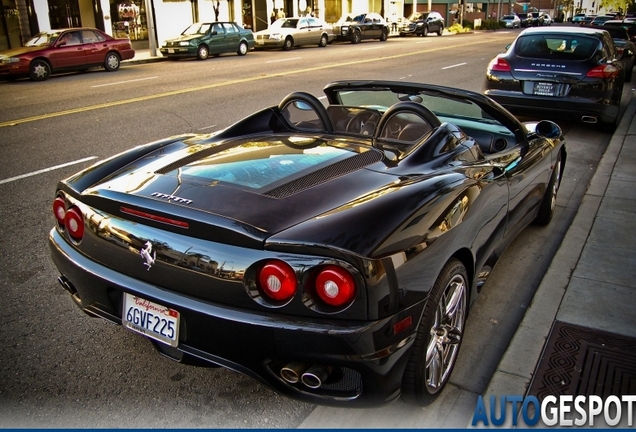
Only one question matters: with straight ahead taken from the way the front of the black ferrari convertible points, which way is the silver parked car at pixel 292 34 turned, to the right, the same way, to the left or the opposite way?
the opposite way

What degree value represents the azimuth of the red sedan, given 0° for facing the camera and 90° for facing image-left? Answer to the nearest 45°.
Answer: approximately 45°

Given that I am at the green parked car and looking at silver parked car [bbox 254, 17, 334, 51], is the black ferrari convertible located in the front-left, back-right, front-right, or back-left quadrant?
back-right

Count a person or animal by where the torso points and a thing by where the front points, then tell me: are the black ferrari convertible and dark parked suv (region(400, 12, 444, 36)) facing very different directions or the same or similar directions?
very different directions

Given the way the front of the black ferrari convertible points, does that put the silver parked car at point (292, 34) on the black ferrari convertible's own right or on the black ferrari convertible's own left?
on the black ferrari convertible's own left

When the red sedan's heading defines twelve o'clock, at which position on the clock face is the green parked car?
The green parked car is roughly at 6 o'clock from the red sedan.

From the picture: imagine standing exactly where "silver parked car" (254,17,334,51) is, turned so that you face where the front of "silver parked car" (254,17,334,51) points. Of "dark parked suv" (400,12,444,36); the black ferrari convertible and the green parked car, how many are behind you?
1

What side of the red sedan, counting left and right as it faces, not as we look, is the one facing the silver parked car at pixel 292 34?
back

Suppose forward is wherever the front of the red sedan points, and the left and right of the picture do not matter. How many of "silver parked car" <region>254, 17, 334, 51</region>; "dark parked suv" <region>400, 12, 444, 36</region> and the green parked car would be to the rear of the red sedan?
3

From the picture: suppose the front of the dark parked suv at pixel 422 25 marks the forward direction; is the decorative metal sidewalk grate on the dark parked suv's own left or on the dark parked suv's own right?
on the dark parked suv's own left

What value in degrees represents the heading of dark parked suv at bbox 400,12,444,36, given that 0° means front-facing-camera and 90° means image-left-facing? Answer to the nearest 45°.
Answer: approximately 45°

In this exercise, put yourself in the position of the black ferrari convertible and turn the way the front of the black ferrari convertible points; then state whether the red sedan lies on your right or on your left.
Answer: on your left

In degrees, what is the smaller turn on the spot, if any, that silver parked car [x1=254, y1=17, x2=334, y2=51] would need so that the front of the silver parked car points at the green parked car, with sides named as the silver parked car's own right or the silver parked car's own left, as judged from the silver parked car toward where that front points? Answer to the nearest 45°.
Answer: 0° — it already faces it

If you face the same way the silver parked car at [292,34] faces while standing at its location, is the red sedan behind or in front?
in front

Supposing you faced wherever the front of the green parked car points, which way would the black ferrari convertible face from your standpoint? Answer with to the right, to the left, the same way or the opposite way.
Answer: the opposite way
